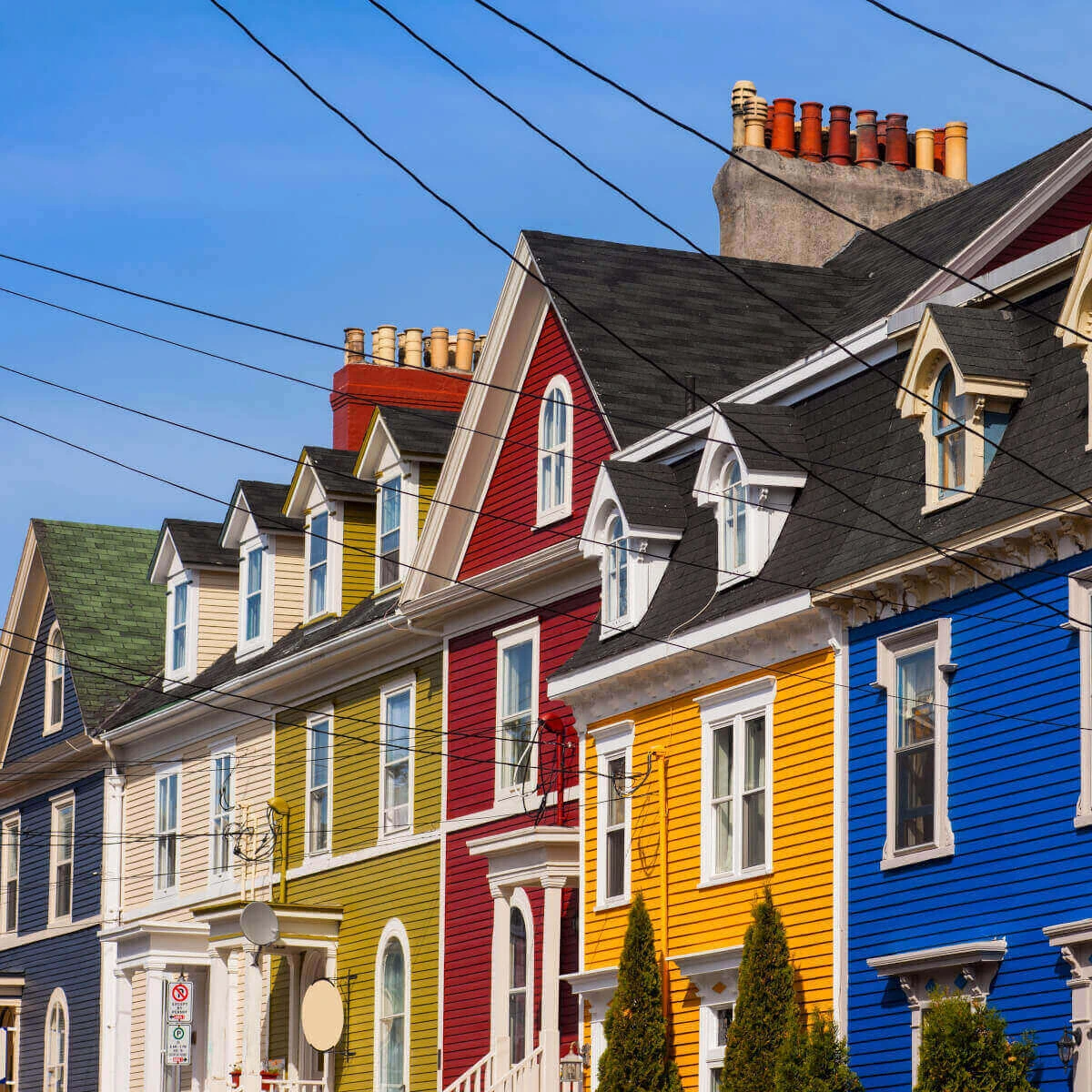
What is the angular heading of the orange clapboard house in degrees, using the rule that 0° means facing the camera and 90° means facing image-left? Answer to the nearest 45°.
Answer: approximately 45°

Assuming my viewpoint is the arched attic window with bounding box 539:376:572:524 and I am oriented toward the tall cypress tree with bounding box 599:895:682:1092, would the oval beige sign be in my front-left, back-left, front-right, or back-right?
back-right

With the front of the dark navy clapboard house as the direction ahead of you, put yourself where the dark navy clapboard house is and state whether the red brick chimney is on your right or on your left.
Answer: on your left

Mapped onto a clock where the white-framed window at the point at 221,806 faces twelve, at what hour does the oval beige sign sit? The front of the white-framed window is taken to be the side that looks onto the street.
The oval beige sign is roughly at 10 o'clock from the white-framed window.

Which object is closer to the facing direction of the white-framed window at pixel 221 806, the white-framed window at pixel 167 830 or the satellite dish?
the satellite dish

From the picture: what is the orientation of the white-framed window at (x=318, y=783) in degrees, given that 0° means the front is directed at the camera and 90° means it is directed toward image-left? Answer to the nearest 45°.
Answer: approximately 45°

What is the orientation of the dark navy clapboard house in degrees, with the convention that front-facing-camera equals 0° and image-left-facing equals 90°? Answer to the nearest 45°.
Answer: approximately 45°

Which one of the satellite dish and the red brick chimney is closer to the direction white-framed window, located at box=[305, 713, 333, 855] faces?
the satellite dish
